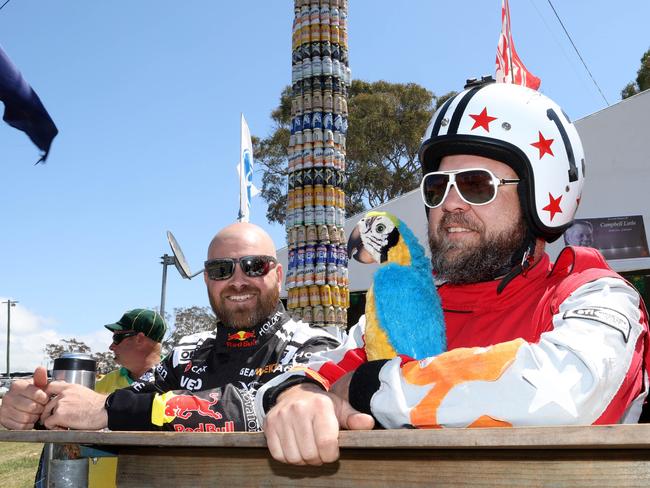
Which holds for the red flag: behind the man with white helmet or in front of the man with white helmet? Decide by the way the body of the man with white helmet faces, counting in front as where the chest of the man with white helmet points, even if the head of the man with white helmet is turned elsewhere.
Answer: behind

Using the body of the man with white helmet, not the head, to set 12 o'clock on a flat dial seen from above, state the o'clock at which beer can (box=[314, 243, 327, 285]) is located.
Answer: The beer can is roughly at 4 o'clock from the man with white helmet.

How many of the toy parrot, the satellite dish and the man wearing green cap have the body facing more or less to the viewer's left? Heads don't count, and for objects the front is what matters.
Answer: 2

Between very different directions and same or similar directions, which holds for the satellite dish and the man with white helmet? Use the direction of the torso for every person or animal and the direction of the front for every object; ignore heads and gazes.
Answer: very different directions

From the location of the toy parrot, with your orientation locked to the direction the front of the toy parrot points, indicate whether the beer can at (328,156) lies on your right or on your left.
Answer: on your right

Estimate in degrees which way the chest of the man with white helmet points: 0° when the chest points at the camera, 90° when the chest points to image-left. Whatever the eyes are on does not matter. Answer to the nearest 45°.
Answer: approximately 45°

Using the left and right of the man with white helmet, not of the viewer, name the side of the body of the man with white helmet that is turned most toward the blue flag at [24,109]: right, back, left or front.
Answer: right

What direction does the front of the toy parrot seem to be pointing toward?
to the viewer's left

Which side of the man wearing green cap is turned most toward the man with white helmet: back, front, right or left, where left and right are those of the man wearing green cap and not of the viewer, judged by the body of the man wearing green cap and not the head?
left

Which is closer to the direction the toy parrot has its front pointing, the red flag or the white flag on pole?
the white flag on pole
